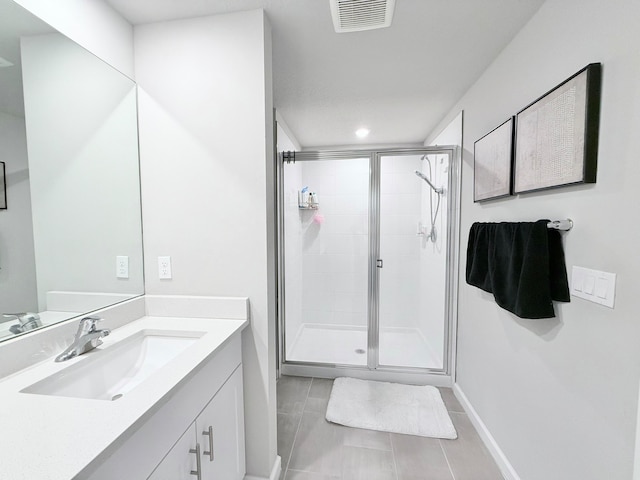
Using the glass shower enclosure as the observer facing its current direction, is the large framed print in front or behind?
in front

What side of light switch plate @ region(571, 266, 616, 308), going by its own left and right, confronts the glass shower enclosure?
right

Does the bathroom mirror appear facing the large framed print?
yes

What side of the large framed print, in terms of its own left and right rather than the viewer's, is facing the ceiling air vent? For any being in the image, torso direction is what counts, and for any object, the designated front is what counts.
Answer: front

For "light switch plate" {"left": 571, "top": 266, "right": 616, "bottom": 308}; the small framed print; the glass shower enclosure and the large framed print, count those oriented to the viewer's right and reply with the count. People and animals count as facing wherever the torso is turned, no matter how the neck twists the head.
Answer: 0

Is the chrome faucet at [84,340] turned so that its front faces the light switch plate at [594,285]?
yes

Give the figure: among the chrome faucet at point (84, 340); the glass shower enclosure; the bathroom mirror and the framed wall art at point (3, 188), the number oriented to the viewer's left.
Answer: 0

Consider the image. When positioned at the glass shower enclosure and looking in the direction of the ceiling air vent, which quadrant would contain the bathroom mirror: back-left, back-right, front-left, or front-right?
front-right

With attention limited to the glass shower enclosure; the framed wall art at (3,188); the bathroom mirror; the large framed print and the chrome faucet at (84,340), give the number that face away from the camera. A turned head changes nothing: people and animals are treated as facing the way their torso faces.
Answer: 0

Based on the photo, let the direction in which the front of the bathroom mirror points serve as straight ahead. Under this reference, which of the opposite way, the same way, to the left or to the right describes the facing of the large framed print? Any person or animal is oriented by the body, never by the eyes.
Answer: the opposite way

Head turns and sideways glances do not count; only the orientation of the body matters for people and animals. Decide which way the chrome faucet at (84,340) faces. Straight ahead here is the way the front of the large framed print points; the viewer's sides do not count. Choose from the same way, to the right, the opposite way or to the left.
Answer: the opposite way

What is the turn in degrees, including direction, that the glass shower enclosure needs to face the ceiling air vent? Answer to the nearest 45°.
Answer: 0° — it already faces it

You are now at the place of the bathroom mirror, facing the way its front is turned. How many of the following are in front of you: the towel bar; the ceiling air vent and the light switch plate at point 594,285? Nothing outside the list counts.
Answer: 3

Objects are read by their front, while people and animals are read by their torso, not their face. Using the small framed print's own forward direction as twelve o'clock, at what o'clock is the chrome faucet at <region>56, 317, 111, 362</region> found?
The chrome faucet is roughly at 12 o'clock from the small framed print.
